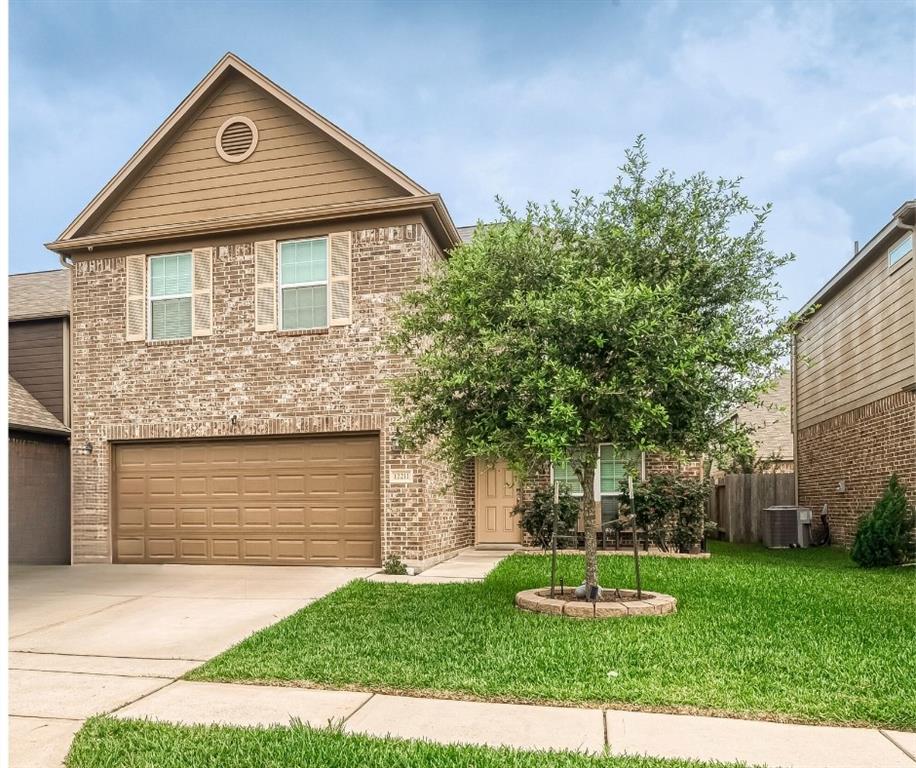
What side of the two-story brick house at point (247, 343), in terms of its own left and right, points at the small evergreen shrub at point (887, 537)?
left

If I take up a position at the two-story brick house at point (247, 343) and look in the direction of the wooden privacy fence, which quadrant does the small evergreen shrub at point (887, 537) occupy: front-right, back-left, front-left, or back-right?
front-right

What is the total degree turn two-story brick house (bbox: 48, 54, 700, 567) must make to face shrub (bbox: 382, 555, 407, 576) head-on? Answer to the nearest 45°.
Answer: approximately 45° to its left

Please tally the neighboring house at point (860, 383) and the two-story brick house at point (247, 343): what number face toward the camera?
2

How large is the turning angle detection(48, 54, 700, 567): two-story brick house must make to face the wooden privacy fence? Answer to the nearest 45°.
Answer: approximately 135° to its left

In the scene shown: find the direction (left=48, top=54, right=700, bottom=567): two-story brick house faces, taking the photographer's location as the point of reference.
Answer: facing the viewer
